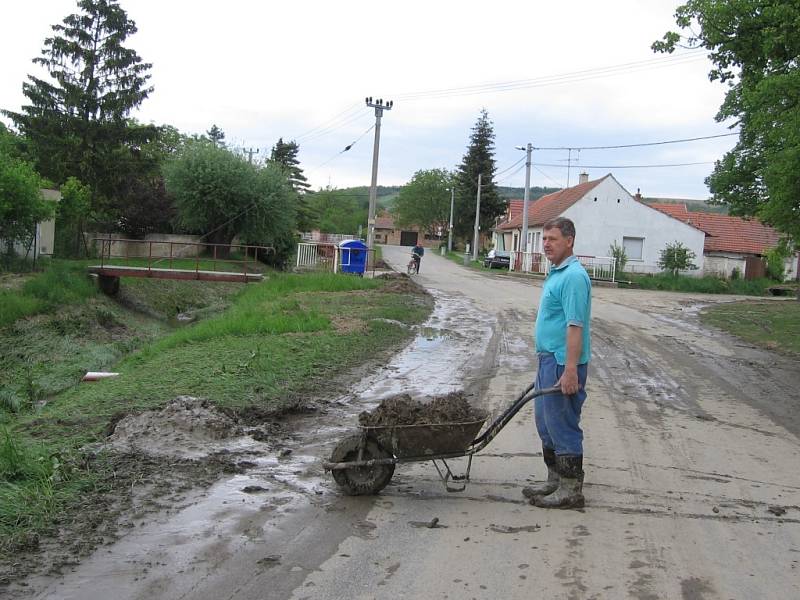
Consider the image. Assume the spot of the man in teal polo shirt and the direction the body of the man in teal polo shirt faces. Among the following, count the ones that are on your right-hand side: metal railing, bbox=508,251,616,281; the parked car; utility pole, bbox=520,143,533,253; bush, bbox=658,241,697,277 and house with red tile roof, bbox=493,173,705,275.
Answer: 5

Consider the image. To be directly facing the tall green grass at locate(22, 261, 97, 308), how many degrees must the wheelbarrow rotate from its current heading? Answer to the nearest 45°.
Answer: approximately 45° to its right

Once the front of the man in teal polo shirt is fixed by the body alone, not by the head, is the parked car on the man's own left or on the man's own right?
on the man's own right

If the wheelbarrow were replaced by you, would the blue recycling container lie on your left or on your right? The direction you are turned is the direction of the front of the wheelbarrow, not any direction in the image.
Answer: on your right

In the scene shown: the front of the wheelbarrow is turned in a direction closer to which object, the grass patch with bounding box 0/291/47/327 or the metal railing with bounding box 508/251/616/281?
the grass patch

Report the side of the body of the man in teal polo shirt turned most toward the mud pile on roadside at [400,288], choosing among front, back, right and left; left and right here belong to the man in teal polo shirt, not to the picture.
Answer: right

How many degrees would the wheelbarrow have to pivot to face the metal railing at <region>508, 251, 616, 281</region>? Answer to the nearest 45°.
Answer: approximately 90° to its right

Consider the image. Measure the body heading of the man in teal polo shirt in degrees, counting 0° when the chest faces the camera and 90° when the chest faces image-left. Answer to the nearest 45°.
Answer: approximately 90°

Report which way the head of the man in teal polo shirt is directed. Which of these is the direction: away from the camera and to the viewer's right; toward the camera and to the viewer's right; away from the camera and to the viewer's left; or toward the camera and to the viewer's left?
toward the camera and to the viewer's left

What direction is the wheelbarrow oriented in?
to the viewer's left

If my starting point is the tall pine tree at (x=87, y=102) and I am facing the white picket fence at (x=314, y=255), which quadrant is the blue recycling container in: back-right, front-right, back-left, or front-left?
front-right

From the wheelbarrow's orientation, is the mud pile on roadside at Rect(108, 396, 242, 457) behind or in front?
in front
